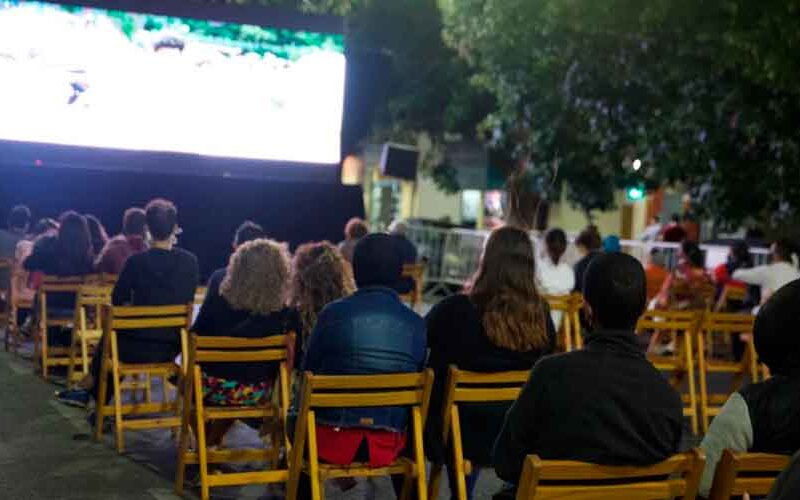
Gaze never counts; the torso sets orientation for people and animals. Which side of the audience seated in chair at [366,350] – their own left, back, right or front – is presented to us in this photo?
back

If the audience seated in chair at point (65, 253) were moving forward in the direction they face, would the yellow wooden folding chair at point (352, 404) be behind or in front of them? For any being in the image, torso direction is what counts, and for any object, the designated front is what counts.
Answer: behind

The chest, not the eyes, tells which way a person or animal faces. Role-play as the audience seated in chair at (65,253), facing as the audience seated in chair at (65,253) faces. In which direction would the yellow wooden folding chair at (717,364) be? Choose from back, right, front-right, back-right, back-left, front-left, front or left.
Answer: back-right

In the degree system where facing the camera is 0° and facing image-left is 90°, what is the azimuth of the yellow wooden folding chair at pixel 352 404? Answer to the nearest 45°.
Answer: approximately 180°

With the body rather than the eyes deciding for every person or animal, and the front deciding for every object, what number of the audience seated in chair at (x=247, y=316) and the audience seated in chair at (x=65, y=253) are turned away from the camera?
2

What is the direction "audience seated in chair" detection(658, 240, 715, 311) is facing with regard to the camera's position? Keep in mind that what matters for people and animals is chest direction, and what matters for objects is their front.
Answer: facing away from the viewer and to the left of the viewer

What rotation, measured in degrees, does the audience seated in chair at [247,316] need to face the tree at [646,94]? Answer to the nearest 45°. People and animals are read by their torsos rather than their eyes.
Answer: approximately 45° to their right

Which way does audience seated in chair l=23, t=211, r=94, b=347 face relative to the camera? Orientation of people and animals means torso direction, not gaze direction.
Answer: away from the camera

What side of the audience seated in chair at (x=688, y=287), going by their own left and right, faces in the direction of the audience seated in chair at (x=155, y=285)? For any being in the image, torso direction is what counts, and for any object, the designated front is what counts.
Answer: left

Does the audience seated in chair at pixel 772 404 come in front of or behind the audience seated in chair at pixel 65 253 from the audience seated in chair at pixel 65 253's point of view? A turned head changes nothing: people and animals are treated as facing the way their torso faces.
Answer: behind

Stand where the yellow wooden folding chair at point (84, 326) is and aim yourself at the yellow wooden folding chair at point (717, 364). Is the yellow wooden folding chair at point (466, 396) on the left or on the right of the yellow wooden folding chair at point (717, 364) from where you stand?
right

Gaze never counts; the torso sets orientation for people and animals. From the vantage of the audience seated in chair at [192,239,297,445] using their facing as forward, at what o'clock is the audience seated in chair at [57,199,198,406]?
the audience seated in chair at [57,199,198,406] is roughly at 11 o'clock from the audience seated in chair at [192,239,297,445].
